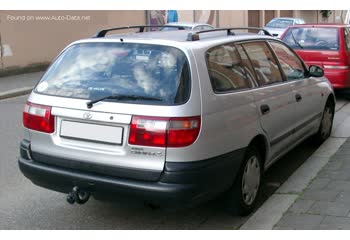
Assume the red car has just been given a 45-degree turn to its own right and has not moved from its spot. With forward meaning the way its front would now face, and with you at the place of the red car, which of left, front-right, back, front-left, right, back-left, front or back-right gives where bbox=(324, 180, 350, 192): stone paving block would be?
right

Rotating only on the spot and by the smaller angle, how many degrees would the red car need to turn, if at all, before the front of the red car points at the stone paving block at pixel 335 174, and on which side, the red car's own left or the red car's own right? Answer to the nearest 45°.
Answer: approximately 135° to the red car's own right

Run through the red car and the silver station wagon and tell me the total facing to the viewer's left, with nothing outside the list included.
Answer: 0

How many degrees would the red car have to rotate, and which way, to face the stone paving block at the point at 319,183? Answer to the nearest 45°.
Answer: approximately 135° to its right

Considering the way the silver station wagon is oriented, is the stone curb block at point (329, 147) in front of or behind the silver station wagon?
in front

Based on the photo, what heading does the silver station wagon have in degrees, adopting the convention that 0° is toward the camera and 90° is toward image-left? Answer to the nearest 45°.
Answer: approximately 225°

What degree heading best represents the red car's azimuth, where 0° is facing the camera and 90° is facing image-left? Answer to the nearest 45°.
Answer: approximately 225°

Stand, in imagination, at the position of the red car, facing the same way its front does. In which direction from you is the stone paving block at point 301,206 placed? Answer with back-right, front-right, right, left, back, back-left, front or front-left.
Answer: back-right

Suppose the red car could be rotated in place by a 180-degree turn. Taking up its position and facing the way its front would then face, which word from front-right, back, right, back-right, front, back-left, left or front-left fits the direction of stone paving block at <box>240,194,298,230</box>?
front-left

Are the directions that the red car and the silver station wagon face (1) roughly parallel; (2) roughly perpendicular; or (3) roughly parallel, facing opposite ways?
roughly parallel
